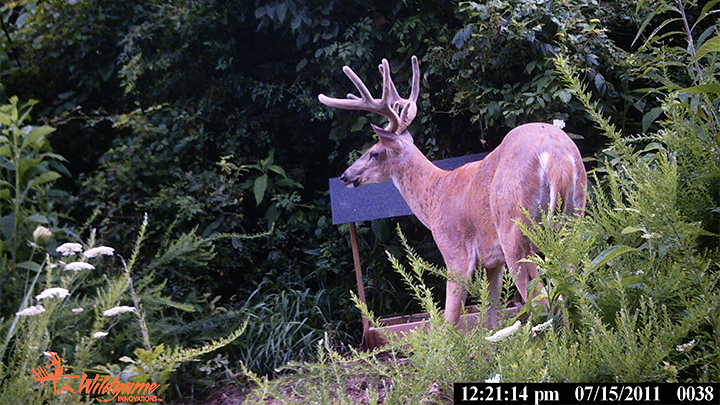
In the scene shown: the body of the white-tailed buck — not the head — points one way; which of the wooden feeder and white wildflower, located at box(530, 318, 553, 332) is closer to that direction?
the wooden feeder

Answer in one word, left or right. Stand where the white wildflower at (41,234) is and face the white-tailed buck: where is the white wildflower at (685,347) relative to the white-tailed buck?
right

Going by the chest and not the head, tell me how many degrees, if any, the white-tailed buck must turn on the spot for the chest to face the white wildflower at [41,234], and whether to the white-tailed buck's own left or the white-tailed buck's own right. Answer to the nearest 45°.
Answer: approximately 45° to the white-tailed buck's own left

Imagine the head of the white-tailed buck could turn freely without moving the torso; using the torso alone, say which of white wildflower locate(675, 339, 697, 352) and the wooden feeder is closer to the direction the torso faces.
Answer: the wooden feeder

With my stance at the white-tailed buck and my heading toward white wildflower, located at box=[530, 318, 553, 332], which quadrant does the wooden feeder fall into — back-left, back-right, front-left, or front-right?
back-right

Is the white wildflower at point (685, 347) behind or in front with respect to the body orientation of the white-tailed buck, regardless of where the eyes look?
behind

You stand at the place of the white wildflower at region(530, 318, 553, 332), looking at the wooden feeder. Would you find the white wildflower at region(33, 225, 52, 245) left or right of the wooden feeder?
left

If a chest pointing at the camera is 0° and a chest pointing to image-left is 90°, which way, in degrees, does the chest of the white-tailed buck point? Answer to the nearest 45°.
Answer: approximately 135°
